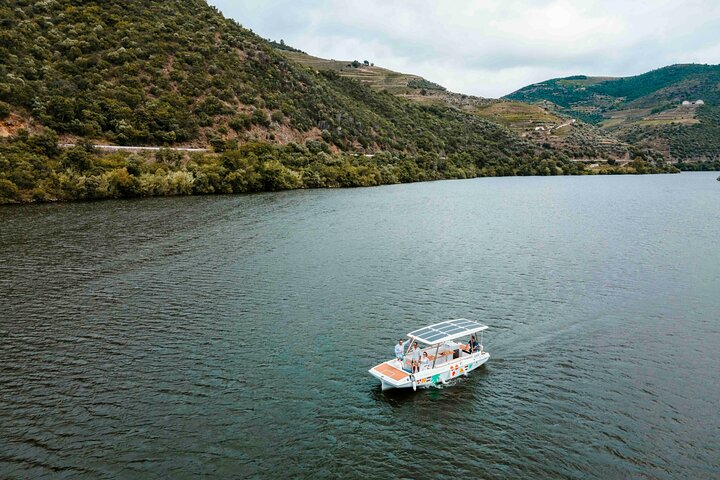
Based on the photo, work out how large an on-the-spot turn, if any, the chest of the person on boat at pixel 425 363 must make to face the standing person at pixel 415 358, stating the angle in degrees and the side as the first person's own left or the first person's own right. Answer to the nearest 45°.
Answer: approximately 45° to the first person's own right

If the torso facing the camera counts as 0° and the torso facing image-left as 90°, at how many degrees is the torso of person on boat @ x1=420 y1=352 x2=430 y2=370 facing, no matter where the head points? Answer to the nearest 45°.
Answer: approximately 45°

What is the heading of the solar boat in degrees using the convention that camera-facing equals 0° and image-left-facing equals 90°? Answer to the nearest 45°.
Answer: approximately 45°
